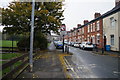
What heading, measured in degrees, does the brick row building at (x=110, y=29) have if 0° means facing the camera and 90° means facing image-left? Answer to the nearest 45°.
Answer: approximately 45°

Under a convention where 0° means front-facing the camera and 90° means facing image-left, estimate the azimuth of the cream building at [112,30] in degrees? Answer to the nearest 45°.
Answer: approximately 45°

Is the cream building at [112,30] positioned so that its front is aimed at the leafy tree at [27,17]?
yes
